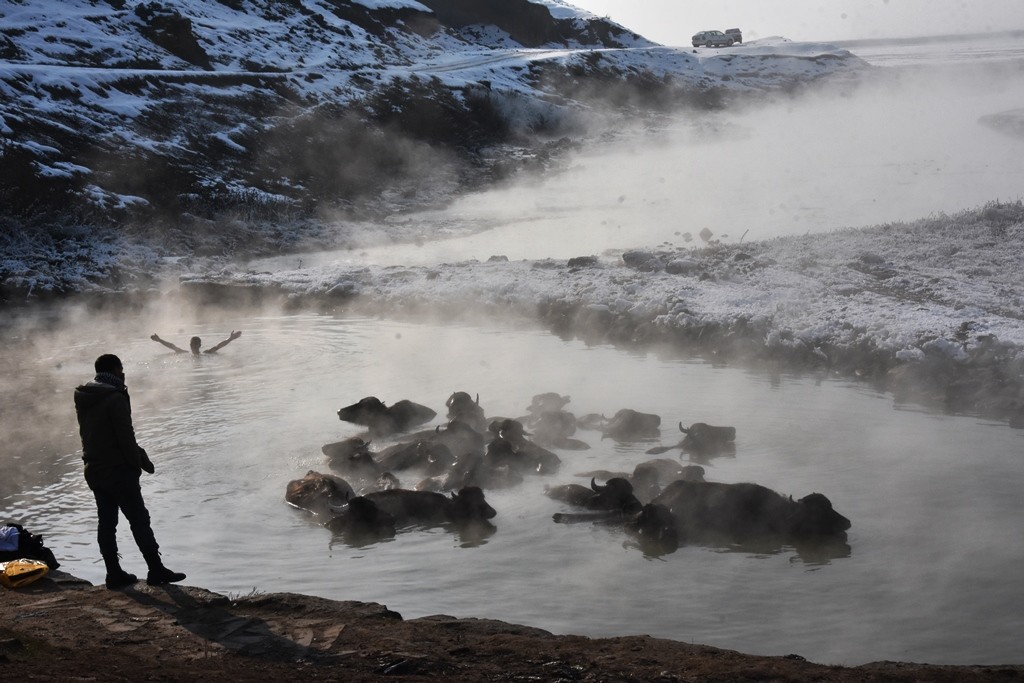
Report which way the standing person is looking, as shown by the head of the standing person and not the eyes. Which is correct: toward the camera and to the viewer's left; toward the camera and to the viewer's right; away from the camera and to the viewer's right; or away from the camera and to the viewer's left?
away from the camera and to the viewer's right

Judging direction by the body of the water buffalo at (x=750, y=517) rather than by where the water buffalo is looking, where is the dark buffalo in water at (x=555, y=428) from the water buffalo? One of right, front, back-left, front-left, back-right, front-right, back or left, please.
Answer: back-left

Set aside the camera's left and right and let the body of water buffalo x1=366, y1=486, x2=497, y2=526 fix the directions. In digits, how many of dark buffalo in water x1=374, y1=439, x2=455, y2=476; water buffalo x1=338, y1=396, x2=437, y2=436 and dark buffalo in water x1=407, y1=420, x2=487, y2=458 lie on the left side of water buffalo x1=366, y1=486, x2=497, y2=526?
3

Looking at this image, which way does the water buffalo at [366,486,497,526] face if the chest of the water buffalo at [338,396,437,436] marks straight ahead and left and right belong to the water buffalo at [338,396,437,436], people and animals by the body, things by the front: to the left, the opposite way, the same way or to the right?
the opposite way

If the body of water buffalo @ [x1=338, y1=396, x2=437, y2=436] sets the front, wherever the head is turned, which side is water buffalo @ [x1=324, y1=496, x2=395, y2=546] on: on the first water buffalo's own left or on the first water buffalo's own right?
on the first water buffalo's own left

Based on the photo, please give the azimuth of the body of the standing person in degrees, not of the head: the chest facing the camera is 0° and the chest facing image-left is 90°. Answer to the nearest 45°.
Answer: approximately 225°

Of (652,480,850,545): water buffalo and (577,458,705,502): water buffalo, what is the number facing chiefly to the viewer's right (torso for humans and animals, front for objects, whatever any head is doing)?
1

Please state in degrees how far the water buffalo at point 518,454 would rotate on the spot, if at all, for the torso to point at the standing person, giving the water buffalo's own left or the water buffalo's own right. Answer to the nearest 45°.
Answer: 0° — it already faces them

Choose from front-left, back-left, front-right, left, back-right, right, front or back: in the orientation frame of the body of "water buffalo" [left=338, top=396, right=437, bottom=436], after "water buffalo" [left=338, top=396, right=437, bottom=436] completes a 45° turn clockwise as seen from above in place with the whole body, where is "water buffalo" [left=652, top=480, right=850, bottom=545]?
back

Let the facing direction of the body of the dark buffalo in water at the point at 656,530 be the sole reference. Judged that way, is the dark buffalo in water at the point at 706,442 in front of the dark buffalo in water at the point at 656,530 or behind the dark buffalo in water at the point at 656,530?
behind

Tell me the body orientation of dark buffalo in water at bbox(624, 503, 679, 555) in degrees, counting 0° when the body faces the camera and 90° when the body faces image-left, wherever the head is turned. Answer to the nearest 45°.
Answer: approximately 0°

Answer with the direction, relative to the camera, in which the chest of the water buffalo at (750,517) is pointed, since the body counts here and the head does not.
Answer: to the viewer's right
